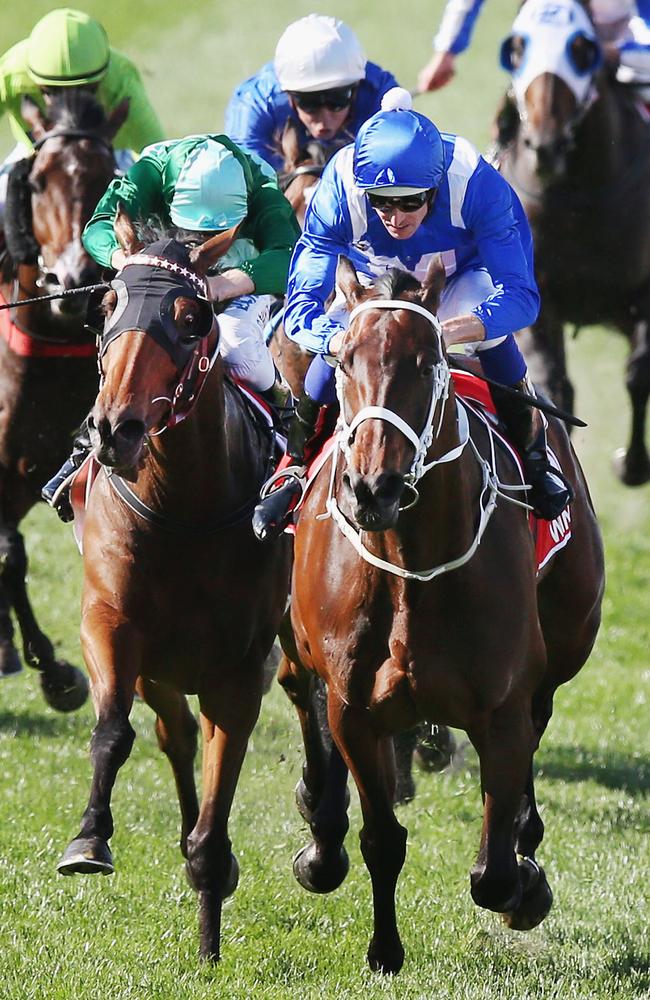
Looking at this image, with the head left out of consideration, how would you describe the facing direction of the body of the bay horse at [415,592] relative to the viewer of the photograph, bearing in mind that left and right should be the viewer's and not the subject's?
facing the viewer

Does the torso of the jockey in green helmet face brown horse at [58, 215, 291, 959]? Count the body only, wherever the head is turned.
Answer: yes

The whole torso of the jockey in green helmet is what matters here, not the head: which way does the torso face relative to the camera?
toward the camera

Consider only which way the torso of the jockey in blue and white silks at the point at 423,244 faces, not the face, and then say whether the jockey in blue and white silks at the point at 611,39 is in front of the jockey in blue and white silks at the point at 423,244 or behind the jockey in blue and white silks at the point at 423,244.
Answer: behind

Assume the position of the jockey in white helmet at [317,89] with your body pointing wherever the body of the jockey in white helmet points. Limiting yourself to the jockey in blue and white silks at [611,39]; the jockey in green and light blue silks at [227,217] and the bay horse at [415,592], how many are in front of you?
2

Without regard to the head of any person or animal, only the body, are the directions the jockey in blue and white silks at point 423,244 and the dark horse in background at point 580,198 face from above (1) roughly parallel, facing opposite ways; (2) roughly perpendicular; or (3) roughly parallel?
roughly parallel

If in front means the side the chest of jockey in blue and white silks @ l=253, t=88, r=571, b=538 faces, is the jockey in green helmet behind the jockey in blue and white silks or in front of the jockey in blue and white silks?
behind

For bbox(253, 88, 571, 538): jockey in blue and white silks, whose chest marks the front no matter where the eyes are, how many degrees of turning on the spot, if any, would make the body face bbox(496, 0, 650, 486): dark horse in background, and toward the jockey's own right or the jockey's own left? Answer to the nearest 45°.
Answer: approximately 180°

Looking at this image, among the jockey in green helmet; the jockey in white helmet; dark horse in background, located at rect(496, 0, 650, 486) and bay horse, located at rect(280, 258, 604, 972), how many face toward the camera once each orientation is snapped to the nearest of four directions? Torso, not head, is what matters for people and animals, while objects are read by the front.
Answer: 4

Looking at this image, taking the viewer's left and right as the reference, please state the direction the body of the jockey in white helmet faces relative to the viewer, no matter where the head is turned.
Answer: facing the viewer

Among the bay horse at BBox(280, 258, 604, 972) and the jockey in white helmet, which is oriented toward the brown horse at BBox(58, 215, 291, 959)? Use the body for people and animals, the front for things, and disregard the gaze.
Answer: the jockey in white helmet

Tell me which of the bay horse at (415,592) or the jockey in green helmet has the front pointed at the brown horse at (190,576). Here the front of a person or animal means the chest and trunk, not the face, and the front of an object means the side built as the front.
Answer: the jockey in green helmet

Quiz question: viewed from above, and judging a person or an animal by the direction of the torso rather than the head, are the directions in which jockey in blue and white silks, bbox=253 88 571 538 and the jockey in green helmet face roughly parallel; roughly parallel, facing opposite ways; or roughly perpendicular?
roughly parallel
